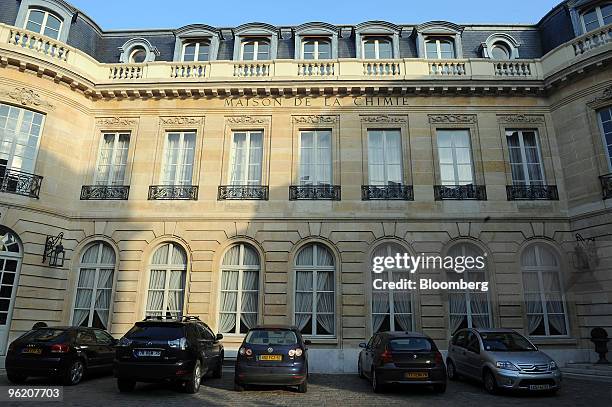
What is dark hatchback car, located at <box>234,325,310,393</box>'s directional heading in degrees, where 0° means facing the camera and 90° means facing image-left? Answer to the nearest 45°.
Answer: approximately 180°

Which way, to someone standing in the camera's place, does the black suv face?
facing away from the viewer and to the right of the viewer

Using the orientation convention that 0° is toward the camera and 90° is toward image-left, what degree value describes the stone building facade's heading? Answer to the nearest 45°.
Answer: approximately 0°

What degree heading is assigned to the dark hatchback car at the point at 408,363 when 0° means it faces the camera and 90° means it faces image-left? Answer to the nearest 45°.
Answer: approximately 135°

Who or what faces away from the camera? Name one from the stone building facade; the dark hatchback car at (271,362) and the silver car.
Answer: the dark hatchback car

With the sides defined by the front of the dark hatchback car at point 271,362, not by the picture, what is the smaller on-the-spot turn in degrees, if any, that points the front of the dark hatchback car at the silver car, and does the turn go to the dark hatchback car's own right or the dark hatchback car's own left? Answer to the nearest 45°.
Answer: approximately 90° to the dark hatchback car's own right

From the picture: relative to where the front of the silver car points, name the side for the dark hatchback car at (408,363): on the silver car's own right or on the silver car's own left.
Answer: on the silver car's own right

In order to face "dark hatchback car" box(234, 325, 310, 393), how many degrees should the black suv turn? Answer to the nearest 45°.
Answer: approximately 45° to its right

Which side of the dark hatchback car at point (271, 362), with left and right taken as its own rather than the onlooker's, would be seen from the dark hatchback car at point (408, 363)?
right

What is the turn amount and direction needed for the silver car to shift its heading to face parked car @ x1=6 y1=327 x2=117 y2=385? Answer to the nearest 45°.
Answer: approximately 90° to its right

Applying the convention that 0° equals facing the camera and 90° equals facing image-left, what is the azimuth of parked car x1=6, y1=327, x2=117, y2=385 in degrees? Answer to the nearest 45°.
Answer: approximately 225°

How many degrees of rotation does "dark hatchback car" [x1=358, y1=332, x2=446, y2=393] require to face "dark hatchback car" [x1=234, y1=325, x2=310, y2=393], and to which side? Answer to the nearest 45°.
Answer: approximately 45° to its left
